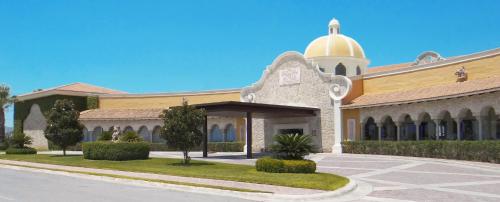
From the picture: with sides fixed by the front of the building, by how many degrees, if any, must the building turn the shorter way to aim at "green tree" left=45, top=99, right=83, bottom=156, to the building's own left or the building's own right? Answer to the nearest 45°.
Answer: approximately 45° to the building's own right

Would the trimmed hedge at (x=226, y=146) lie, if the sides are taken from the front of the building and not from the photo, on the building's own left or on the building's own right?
on the building's own right

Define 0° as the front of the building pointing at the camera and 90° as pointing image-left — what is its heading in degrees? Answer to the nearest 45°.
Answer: approximately 45°

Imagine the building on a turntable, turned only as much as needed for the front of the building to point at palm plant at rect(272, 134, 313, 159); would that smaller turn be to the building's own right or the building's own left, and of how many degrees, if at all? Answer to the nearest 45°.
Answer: approximately 45° to the building's own left
